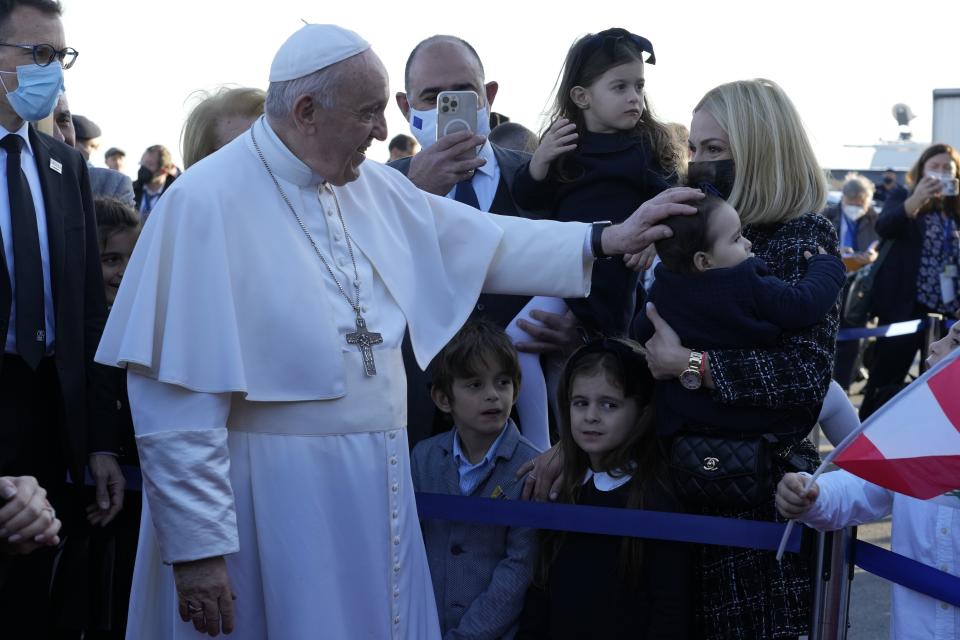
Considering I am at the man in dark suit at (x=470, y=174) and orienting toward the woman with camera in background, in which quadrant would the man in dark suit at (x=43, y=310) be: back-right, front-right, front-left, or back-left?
back-left

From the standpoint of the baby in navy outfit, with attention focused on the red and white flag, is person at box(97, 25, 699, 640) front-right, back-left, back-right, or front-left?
back-right

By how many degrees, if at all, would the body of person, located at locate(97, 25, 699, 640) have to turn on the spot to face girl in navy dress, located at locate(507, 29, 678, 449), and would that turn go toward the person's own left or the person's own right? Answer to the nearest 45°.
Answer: approximately 90° to the person's own left

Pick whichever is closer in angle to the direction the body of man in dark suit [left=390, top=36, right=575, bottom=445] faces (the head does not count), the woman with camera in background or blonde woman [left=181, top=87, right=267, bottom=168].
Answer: the blonde woman
